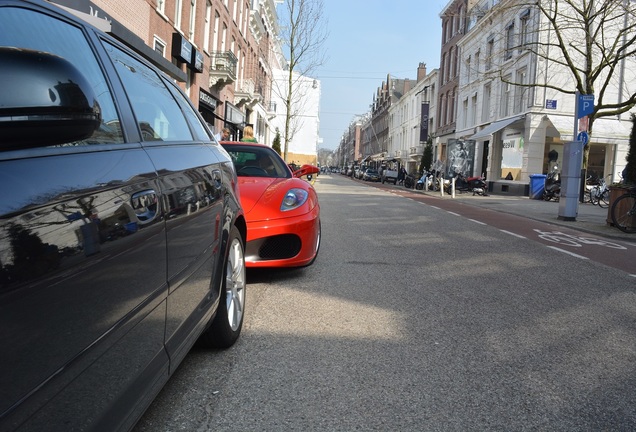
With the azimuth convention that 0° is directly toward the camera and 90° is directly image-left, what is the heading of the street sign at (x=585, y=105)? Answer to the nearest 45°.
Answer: approximately 0°

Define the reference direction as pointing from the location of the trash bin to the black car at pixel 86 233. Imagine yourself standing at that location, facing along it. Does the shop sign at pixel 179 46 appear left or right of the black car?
right

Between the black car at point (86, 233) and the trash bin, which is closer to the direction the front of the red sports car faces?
the black car

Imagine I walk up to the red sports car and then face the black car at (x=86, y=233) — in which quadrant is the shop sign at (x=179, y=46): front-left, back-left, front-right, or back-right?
back-right

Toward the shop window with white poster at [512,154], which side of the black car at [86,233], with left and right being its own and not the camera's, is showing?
back

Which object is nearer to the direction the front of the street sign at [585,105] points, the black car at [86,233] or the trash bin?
the black car

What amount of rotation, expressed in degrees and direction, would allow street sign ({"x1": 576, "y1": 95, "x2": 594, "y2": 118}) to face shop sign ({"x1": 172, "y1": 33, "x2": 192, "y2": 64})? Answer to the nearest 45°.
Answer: approximately 90° to its right

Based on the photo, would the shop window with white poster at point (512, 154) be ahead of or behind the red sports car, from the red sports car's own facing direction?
behind

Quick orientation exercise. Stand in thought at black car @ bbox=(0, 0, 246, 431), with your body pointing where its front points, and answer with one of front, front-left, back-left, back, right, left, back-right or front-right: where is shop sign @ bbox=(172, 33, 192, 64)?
back-right

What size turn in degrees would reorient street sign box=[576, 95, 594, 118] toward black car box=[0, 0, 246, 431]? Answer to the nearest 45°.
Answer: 0° — it already faces it

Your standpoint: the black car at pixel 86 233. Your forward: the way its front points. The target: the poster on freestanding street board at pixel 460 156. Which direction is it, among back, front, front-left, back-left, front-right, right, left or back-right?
back

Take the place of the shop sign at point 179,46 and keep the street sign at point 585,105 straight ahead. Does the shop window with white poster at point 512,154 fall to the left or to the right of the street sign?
left

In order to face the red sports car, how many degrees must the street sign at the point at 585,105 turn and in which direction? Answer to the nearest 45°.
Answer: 0° — it already faces it

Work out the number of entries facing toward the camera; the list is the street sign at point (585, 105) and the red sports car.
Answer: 2

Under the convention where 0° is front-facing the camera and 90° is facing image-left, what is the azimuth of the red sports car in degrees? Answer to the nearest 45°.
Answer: approximately 0°
